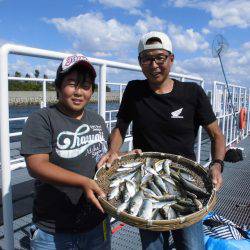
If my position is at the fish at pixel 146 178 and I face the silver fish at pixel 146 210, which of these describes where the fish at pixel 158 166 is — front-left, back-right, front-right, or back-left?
back-left

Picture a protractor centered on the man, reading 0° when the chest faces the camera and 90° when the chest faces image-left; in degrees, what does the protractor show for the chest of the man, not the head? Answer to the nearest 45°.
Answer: approximately 0°
